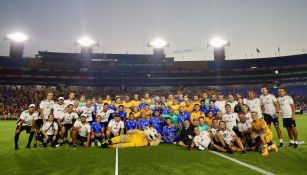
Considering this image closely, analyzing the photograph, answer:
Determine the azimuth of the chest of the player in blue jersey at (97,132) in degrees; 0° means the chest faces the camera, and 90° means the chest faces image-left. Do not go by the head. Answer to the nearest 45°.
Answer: approximately 0°

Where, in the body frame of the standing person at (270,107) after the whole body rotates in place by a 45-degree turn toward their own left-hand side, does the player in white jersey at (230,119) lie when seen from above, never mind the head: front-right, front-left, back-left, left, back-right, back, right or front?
back-right

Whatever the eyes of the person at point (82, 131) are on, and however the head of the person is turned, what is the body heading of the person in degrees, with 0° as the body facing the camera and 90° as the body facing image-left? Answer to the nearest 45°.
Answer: approximately 0°

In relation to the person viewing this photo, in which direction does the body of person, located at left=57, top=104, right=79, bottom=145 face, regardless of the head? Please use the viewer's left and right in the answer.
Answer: facing the viewer

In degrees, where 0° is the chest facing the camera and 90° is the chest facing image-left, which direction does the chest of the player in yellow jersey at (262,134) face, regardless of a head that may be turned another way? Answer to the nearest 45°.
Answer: approximately 45°

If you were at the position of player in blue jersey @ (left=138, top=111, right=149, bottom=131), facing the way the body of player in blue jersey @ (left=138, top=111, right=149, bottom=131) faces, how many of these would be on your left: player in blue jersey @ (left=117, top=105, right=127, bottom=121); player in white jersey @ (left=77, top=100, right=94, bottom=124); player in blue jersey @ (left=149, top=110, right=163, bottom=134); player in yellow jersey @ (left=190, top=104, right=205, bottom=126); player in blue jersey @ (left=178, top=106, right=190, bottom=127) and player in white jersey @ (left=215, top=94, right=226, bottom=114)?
4

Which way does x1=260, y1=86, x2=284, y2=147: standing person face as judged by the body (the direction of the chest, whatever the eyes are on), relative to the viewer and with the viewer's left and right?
facing the viewer and to the left of the viewer

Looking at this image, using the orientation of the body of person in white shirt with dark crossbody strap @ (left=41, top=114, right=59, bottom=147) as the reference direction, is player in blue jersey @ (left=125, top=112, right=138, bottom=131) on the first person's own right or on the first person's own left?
on the first person's own left

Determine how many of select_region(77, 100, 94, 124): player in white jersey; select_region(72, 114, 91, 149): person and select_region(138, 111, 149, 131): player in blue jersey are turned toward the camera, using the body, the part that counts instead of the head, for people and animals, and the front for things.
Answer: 3

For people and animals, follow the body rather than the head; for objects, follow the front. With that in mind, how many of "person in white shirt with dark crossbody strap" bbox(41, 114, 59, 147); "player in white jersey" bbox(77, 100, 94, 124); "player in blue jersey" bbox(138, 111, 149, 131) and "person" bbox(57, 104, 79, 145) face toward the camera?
4

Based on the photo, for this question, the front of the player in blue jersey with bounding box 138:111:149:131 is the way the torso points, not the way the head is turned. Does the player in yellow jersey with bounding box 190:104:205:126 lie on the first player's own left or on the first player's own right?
on the first player's own left

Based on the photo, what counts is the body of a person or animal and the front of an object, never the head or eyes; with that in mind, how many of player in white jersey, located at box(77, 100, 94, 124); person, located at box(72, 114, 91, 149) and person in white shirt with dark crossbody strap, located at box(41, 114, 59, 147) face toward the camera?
3

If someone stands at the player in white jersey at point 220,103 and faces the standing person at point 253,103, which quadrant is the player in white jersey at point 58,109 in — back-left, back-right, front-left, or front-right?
back-right

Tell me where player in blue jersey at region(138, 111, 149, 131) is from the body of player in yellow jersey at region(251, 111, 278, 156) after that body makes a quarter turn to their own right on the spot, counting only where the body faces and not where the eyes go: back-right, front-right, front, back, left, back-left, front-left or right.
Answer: front-left

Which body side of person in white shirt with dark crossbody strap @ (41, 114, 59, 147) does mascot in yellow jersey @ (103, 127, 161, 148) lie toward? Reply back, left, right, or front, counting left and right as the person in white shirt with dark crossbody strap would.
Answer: left
